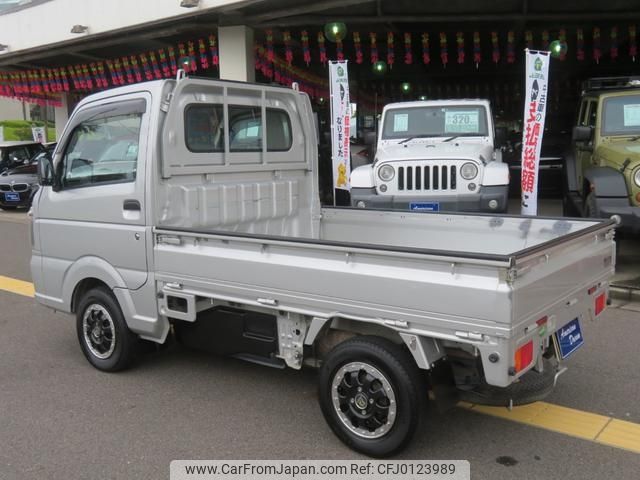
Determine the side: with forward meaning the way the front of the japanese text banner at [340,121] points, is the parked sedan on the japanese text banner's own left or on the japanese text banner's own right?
on the japanese text banner's own right

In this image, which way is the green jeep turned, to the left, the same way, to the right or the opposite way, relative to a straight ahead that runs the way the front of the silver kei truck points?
the opposite way

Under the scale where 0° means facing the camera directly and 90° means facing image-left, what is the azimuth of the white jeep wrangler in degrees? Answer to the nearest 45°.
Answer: approximately 0°

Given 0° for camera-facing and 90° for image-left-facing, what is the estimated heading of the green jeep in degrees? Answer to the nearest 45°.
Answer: approximately 315°

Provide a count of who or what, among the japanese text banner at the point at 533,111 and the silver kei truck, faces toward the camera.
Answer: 1

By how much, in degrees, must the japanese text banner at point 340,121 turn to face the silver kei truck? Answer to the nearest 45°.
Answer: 0° — it already faces it

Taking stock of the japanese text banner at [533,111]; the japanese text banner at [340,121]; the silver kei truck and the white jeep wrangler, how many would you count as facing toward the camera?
3

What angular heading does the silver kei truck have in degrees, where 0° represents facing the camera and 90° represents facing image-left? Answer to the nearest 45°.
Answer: approximately 135°

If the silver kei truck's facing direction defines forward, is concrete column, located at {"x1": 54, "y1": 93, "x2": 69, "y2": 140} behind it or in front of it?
in front

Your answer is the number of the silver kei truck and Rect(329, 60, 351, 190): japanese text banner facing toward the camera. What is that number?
1
